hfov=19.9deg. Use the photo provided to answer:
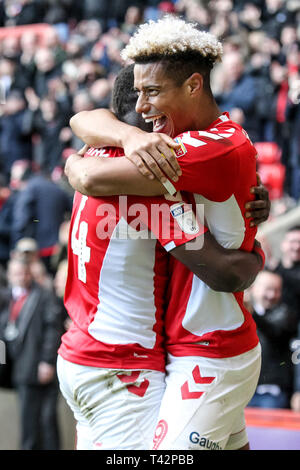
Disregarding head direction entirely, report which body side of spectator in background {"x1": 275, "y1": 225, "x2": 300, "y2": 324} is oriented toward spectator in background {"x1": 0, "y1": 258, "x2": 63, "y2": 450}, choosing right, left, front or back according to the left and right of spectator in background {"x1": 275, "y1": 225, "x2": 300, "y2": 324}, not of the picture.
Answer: right

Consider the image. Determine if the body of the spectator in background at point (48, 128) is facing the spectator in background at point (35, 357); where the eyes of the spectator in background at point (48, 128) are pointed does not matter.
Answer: yes

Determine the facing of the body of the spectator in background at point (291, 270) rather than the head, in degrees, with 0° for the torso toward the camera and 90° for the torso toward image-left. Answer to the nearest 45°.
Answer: approximately 0°

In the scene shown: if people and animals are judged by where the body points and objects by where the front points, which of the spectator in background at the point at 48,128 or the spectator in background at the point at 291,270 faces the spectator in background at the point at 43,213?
the spectator in background at the point at 48,128

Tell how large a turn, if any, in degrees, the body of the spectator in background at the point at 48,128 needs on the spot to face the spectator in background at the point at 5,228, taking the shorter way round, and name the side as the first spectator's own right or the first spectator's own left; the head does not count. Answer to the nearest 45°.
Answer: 0° — they already face them

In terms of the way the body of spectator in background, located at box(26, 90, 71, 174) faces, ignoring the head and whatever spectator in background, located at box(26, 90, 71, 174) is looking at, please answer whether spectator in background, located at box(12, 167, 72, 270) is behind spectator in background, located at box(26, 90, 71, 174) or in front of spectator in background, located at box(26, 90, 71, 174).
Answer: in front

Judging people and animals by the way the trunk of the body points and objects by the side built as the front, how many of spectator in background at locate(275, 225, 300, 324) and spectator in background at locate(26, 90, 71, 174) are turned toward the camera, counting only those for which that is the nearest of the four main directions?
2

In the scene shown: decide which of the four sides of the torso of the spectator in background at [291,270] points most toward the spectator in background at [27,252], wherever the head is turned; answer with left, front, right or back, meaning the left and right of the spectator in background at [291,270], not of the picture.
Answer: right

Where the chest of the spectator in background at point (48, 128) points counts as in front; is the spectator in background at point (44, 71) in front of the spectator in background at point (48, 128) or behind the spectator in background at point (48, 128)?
behind
